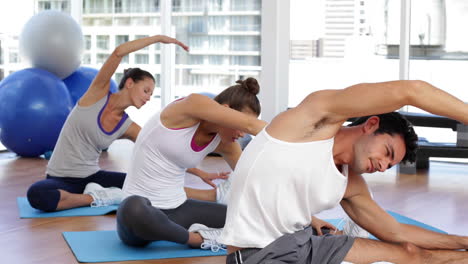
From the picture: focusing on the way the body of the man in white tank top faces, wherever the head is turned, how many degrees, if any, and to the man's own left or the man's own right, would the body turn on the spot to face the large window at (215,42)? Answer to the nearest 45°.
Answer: approximately 135° to the man's own left

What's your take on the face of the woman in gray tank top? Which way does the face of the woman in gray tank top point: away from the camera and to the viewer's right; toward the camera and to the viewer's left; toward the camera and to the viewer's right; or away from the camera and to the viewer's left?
toward the camera and to the viewer's right

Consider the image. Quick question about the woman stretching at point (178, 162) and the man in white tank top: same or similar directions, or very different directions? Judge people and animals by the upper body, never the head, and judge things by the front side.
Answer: same or similar directions

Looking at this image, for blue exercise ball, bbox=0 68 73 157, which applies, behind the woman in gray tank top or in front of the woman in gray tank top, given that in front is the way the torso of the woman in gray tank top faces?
behind

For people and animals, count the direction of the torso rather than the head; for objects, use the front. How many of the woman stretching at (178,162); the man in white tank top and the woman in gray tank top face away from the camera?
0

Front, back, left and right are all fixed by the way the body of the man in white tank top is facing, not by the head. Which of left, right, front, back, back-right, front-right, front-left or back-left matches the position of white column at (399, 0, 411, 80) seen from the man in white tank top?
back-left

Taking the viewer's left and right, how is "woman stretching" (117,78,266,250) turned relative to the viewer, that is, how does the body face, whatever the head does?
facing the viewer and to the right of the viewer

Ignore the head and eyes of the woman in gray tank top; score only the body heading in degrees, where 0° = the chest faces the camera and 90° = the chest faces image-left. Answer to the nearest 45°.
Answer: approximately 315°

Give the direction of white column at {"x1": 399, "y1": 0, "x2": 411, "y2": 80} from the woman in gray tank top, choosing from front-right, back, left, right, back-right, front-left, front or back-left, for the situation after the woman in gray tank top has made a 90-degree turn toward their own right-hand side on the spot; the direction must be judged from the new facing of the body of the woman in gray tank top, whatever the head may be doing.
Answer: back

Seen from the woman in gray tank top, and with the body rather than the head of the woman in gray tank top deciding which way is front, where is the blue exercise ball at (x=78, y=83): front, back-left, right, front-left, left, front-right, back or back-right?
back-left

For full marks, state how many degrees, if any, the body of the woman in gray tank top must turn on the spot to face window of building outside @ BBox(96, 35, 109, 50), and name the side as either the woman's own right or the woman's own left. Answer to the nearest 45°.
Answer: approximately 135° to the woman's own left

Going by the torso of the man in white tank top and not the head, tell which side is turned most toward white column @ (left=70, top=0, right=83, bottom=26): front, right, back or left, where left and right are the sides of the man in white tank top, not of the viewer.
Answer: back

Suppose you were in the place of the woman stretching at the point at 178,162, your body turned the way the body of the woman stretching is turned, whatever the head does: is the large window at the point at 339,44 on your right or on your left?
on your left

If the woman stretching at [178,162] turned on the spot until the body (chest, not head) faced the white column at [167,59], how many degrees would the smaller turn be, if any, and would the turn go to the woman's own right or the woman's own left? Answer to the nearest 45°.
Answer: approximately 135° to the woman's own left

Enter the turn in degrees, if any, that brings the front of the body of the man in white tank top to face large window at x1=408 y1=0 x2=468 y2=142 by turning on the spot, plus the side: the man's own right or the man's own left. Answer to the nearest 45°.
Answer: approximately 135° to the man's own left
